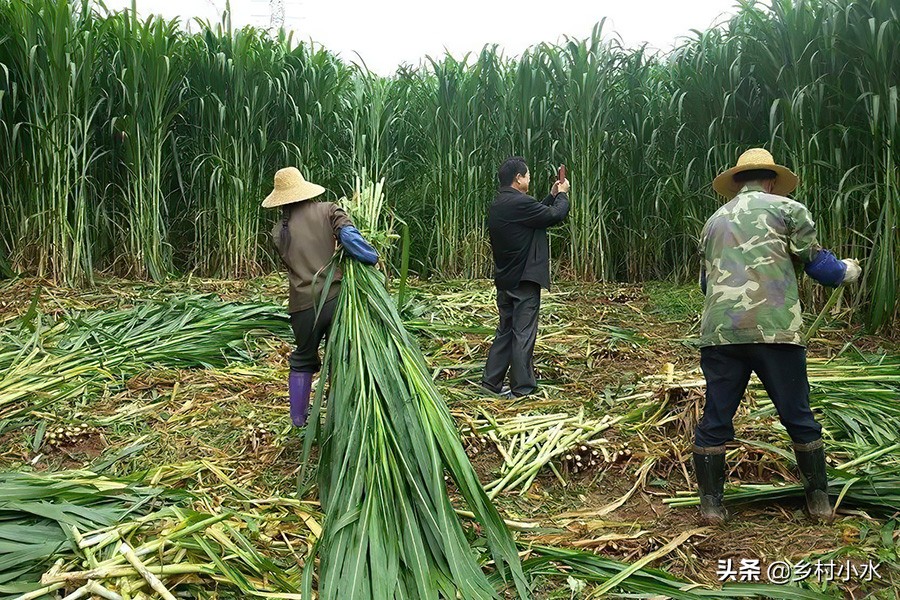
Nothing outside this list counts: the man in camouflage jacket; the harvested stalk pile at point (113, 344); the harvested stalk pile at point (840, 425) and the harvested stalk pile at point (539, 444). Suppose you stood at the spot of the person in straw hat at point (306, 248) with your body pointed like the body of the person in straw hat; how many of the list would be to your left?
1

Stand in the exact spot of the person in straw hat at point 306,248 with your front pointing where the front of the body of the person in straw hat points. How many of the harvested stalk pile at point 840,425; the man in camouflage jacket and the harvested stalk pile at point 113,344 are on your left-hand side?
1

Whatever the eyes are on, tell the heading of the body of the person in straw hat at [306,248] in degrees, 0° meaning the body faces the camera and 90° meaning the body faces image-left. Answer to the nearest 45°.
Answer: approximately 225°

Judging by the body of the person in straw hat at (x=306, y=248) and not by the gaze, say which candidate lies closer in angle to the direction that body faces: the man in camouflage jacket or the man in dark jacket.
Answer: the man in dark jacket

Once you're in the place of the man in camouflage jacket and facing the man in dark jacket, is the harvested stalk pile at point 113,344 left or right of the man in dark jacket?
left

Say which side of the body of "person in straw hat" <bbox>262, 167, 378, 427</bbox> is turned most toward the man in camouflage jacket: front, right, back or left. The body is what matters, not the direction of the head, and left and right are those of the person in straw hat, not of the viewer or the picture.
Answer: right

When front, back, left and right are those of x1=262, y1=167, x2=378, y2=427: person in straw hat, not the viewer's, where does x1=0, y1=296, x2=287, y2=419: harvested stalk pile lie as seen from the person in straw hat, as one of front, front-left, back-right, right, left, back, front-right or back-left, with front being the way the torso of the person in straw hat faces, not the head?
left

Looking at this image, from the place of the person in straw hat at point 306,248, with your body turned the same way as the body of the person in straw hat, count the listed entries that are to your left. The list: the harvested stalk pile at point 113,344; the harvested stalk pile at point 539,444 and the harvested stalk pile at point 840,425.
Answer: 1
